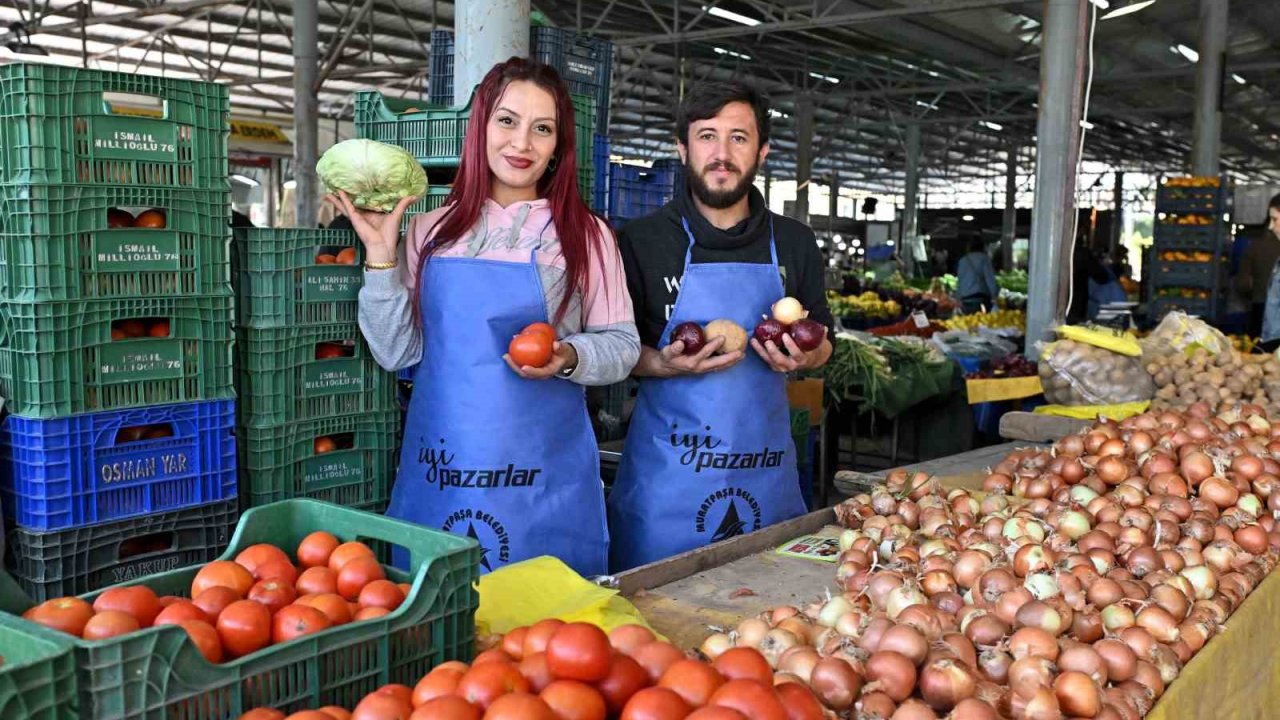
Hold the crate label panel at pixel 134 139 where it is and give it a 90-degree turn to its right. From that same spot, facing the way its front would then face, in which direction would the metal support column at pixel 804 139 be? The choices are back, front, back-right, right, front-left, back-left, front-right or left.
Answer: back-right

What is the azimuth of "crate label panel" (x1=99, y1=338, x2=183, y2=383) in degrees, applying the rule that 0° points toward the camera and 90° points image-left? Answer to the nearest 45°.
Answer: approximately 0°

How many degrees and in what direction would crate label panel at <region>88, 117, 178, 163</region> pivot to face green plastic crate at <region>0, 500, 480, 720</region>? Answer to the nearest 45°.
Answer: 0° — it already faces it

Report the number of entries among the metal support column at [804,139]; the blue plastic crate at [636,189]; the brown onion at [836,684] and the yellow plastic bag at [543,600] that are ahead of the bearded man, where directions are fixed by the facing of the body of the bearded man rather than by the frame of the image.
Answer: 2

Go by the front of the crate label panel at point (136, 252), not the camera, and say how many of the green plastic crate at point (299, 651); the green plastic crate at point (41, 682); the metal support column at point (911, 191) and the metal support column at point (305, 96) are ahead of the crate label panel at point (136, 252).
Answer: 2

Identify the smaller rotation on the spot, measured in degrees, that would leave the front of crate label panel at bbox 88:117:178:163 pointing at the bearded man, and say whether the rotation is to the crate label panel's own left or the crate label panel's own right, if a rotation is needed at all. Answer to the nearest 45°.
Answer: approximately 90° to the crate label panel's own left

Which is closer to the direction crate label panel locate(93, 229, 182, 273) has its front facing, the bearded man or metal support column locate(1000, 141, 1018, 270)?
the bearded man

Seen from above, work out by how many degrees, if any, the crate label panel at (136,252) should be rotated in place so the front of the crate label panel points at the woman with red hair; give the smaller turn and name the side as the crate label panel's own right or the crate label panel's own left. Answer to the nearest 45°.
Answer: approximately 90° to the crate label panel's own left

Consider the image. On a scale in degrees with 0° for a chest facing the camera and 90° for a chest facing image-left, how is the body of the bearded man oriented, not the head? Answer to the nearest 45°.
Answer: approximately 0°
